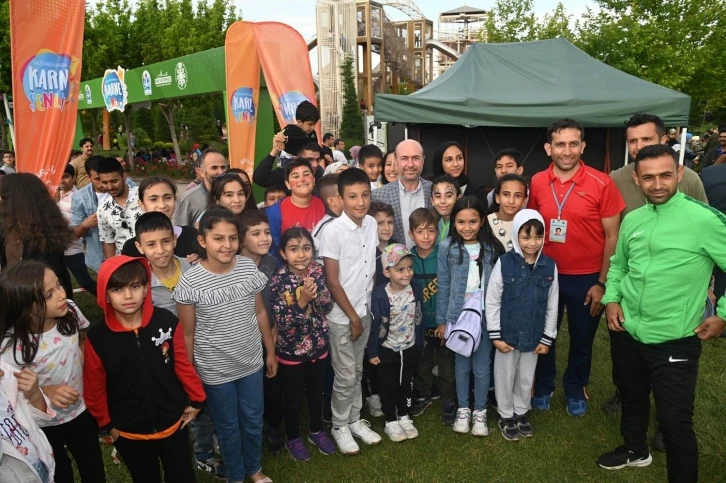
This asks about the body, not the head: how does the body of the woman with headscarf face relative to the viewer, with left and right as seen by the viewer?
facing the viewer

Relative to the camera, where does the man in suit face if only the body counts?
toward the camera

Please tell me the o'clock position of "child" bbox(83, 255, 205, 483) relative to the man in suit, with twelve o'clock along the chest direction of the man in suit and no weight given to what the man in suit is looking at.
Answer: The child is roughly at 1 o'clock from the man in suit.

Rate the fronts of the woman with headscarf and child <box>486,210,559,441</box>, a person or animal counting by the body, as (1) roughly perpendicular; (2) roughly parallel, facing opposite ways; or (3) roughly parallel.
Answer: roughly parallel

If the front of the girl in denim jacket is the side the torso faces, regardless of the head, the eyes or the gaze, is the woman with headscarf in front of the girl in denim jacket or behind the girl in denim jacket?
behind

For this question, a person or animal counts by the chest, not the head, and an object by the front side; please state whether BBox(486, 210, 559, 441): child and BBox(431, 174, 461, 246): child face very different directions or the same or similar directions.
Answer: same or similar directions

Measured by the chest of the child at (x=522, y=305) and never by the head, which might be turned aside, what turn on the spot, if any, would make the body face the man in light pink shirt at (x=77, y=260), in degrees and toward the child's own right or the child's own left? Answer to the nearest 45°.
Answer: approximately 90° to the child's own right

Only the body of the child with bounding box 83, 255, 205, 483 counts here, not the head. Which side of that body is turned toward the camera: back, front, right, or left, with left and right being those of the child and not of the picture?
front

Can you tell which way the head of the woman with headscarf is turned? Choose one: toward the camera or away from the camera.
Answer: toward the camera

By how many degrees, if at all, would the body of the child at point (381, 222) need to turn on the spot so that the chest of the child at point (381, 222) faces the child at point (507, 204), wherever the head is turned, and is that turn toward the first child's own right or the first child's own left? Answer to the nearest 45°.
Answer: approximately 90° to the first child's own left

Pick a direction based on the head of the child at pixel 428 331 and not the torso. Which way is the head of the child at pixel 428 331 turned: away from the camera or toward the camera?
toward the camera

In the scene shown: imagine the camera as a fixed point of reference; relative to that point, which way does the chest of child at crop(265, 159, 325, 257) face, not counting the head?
toward the camera

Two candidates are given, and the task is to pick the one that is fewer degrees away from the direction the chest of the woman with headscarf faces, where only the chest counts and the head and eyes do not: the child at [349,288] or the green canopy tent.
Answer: the child

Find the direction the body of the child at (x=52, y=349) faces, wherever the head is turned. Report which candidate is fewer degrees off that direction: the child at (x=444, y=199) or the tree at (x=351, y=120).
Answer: the child

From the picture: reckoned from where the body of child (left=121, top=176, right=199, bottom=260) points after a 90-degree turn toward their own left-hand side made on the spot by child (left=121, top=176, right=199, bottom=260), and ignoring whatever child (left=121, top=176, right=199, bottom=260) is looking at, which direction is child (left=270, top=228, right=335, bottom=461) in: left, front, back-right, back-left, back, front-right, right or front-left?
front-right

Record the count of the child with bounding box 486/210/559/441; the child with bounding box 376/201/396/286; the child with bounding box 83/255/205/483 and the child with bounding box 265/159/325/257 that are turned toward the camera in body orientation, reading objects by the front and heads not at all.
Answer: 4
